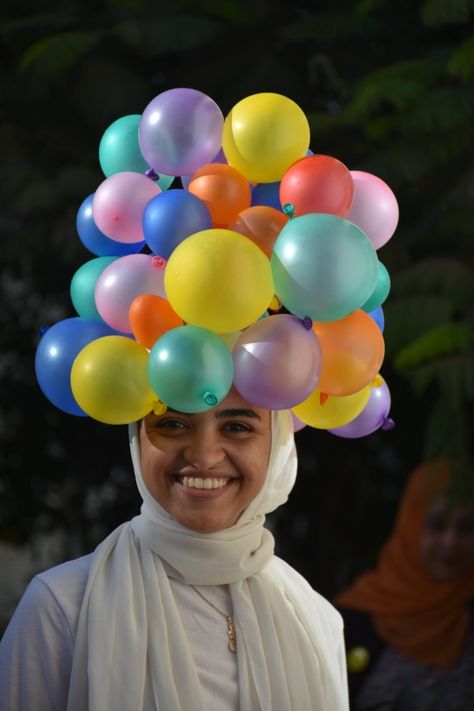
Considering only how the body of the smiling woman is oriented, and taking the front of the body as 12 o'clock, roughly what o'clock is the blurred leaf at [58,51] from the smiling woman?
The blurred leaf is roughly at 6 o'clock from the smiling woman.

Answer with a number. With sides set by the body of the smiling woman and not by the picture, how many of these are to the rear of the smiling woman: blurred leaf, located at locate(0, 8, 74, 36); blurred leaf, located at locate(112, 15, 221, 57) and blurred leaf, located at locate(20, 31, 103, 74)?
3

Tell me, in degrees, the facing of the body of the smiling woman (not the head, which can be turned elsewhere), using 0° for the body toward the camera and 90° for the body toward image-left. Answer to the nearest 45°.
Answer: approximately 0°

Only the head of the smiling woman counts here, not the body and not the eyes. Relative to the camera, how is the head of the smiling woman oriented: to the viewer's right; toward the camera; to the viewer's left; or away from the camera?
toward the camera

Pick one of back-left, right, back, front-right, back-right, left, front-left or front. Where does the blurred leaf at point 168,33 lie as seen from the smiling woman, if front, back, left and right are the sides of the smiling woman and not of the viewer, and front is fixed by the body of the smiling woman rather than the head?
back

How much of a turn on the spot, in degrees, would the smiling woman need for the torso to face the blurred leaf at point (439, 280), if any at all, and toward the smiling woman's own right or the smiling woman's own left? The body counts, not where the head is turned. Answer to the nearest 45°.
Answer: approximately 135° to the smiling woman's own left

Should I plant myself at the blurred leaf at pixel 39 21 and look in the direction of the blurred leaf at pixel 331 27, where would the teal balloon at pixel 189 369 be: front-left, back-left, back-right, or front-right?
front-right

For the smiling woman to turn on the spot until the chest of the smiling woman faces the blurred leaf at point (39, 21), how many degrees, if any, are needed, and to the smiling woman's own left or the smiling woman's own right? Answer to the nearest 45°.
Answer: approximately 180°

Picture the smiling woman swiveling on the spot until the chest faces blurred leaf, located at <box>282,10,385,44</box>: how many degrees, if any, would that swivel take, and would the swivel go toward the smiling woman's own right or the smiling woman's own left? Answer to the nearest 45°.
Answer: approximately 180°
